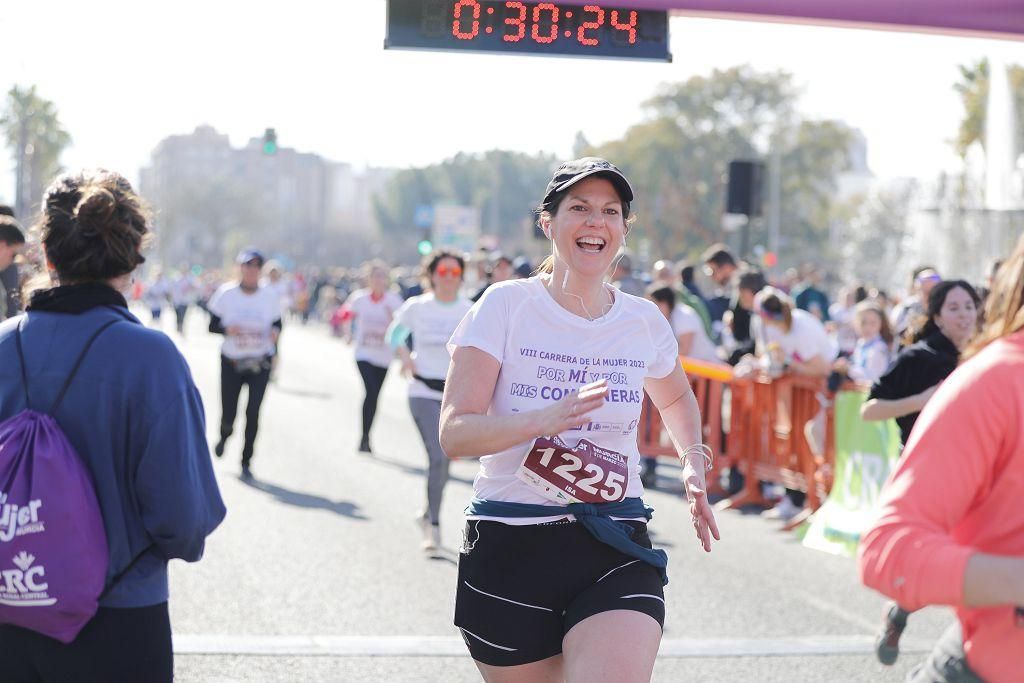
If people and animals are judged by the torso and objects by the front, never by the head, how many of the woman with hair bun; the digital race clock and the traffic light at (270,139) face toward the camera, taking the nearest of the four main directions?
2

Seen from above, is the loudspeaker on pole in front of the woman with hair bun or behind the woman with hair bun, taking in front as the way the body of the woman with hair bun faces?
in front

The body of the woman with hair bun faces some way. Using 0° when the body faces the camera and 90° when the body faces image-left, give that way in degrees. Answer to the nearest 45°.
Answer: approximately 225°

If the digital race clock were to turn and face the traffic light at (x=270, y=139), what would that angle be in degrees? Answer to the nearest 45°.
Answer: approximately 180°

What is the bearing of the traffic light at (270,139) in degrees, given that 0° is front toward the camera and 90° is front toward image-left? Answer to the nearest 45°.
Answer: approximately 0°

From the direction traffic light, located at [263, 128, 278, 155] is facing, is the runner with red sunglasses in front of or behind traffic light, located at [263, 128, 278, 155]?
in front

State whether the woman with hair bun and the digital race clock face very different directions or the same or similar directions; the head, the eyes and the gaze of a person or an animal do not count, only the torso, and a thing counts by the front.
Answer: very different directions

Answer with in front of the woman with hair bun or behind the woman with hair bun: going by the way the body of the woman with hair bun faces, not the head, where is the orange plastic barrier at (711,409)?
in front

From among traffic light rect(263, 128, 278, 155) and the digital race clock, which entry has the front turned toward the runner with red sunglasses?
the traffic light

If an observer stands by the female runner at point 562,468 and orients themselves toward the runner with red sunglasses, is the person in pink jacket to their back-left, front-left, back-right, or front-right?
back-right

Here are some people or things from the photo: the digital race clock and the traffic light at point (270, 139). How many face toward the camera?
2
